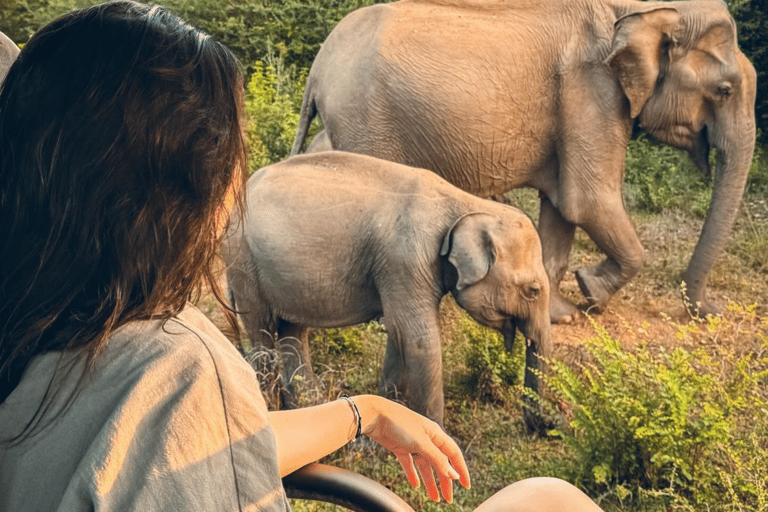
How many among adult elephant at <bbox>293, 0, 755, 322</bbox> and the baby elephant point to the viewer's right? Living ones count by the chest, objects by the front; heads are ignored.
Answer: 2

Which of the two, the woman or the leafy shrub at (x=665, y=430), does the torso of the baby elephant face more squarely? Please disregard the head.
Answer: the leafy shrub

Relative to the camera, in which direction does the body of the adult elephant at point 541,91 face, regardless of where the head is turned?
to the viewer's right

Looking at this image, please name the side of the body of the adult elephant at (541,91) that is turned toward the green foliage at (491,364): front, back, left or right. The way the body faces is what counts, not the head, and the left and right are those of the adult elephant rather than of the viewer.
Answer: right

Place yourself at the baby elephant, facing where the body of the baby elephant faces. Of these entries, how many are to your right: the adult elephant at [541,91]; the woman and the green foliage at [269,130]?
1

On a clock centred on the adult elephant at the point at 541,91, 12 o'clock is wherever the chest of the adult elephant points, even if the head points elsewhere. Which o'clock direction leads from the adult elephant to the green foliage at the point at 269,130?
The green foliage is roughly at 7 o'clock from the adult elephant.

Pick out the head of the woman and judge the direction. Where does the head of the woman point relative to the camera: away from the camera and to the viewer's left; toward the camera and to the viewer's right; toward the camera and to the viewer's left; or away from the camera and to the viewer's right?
away from the camera and to the viewer's right

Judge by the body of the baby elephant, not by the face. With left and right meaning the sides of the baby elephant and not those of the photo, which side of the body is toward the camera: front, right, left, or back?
right

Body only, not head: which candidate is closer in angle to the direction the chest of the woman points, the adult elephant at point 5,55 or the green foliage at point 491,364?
the green foliage

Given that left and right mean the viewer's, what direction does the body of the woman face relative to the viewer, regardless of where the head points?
facing away from the viewer and to the right of the viewer

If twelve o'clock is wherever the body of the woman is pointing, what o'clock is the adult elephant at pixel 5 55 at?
The adult elephant is roughly at 10 o'clock from the woman.

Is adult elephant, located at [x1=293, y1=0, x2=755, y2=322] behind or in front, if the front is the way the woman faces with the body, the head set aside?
in front

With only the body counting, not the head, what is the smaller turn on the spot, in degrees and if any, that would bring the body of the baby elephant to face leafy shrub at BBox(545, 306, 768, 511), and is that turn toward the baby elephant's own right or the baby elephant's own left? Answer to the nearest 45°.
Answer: approximately 45° to the baby elephant's own right
